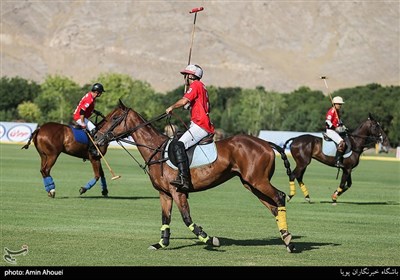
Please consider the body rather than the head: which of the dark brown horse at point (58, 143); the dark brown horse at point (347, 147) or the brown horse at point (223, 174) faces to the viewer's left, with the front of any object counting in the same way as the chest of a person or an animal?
the brown horse

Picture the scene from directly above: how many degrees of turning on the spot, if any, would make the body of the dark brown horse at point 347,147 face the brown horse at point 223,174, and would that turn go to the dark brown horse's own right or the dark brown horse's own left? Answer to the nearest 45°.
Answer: approximately 90° to the dark brown horse's own right

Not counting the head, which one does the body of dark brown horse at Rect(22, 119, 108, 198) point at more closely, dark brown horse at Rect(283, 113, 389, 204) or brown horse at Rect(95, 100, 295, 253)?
the dark brown horse

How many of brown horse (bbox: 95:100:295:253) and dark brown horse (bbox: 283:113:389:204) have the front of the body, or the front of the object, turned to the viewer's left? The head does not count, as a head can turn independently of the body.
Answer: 1

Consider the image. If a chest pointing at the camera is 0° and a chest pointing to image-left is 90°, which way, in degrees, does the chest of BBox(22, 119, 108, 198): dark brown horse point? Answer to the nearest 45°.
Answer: approximately 270°

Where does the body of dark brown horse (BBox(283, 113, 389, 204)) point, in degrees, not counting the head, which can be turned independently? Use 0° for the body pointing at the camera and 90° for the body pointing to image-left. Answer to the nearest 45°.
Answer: approximately 270°

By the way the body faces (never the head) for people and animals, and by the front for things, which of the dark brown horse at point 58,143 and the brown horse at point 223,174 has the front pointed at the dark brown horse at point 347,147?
the dark brown horse at point 58,143

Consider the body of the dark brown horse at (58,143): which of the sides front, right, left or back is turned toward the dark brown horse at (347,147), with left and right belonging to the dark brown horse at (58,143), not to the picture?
front

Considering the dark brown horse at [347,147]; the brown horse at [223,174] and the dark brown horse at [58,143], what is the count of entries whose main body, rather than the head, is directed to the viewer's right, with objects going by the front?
2

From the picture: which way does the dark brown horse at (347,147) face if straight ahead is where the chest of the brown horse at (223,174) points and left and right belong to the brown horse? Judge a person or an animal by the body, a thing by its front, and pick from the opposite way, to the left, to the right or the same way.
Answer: the opposite way

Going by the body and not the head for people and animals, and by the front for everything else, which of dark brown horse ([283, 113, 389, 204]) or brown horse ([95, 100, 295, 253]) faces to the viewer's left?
the brown horse

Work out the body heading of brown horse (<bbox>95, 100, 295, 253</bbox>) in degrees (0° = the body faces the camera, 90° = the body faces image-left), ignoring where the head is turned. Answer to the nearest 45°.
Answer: approximately 90°

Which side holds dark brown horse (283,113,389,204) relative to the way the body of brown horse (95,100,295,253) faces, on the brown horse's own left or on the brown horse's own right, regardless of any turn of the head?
on the brown horse's own right

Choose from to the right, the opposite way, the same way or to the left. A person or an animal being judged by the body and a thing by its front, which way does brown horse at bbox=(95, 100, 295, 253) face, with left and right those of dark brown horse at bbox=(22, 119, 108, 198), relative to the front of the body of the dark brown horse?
the opposite way
